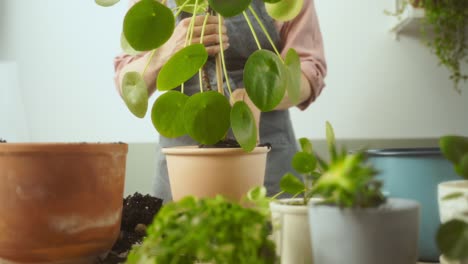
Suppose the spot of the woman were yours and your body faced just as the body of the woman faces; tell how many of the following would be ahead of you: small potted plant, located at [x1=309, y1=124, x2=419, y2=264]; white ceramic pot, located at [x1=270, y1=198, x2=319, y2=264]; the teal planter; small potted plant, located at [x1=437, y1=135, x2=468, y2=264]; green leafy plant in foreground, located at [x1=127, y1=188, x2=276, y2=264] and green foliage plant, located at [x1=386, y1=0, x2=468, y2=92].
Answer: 5

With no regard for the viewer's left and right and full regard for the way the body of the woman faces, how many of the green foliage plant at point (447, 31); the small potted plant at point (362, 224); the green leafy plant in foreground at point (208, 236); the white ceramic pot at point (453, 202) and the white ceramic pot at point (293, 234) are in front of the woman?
4

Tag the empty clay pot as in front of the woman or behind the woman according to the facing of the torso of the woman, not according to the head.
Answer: in front

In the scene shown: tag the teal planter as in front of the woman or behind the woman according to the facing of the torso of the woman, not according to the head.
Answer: in front

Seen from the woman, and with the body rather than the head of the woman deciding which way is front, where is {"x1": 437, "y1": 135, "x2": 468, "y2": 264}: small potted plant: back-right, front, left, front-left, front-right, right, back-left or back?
front

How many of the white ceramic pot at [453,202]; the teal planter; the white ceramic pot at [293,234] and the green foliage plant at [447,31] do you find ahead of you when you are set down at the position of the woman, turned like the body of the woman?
3

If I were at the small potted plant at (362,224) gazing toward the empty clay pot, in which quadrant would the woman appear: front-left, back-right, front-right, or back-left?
front-right

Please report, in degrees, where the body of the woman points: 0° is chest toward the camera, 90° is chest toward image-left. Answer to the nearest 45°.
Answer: approximately 0°

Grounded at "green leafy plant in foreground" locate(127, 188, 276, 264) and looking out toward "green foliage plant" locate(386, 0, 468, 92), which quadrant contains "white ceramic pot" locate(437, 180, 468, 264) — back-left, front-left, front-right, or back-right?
front-right

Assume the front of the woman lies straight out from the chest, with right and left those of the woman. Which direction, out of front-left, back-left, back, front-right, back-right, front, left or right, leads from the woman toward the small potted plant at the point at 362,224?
front

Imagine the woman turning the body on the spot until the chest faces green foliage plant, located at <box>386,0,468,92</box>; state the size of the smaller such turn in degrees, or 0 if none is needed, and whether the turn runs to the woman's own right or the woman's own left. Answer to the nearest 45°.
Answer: approximately 135° to the woman's own left

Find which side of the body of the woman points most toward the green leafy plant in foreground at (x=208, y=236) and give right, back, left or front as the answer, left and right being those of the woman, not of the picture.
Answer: front

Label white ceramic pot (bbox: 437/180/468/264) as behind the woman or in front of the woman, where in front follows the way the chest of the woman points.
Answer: in front
